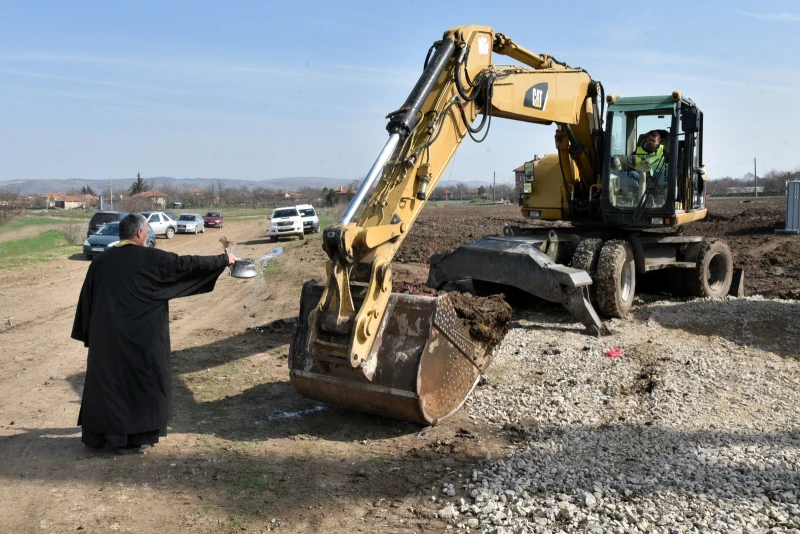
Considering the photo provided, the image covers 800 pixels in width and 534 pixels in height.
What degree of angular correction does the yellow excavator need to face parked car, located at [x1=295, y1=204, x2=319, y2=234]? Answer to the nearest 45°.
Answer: approximately 135° to its right

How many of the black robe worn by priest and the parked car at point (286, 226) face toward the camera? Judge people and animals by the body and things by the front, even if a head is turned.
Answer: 1

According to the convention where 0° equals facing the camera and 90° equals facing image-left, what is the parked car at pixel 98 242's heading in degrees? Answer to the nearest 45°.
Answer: approximately 45°

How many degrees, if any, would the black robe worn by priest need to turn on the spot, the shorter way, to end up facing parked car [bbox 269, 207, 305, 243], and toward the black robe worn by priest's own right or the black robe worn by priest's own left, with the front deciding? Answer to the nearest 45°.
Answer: approximately 45° to the black robe worn by priest's own left

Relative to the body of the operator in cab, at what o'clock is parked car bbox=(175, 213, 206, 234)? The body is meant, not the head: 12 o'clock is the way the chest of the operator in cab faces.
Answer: The parked car is roughly at 3 o'clock from the operator in cab.

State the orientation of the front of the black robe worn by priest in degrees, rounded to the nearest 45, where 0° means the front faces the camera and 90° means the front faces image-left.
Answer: approximately 225°

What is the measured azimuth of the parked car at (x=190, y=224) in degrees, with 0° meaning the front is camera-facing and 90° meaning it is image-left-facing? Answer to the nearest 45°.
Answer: approximately 45°

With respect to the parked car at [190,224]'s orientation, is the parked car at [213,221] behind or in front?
behind

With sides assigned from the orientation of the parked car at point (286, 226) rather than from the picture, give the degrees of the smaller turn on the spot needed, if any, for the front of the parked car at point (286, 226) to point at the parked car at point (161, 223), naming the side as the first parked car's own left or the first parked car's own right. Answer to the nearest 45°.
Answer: approximately 135° to the first parked car's own right

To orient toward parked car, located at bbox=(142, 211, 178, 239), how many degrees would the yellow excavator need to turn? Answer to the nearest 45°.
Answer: approximately 90° to its right
